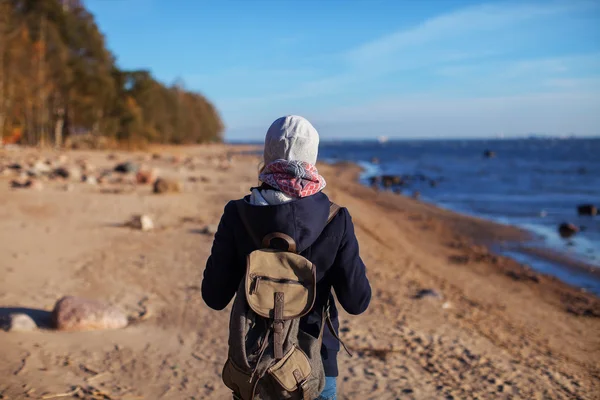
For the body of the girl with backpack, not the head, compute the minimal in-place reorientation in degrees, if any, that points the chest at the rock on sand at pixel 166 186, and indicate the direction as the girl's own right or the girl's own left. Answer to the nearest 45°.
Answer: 0° — they already face it

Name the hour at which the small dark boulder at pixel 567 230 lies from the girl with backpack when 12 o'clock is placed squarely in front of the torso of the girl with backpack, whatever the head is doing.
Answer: The small dark boulder is roughly at 1 o'clock from the girl with backpack.

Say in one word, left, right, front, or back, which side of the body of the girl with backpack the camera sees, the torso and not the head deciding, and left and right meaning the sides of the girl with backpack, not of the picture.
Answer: back

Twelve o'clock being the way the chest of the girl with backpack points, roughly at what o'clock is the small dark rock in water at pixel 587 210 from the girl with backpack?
The small dark rock in water is roughly at 1 o'clock from the girl with backpack.

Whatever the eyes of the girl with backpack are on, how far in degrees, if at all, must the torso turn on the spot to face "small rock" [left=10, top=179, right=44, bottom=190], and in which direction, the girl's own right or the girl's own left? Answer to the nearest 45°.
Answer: approximately 45° to the girl's own left

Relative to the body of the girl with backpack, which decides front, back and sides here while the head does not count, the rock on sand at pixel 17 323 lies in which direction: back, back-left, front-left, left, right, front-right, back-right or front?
front-left

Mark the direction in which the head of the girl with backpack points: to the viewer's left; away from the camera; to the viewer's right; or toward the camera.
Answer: away from the camera
